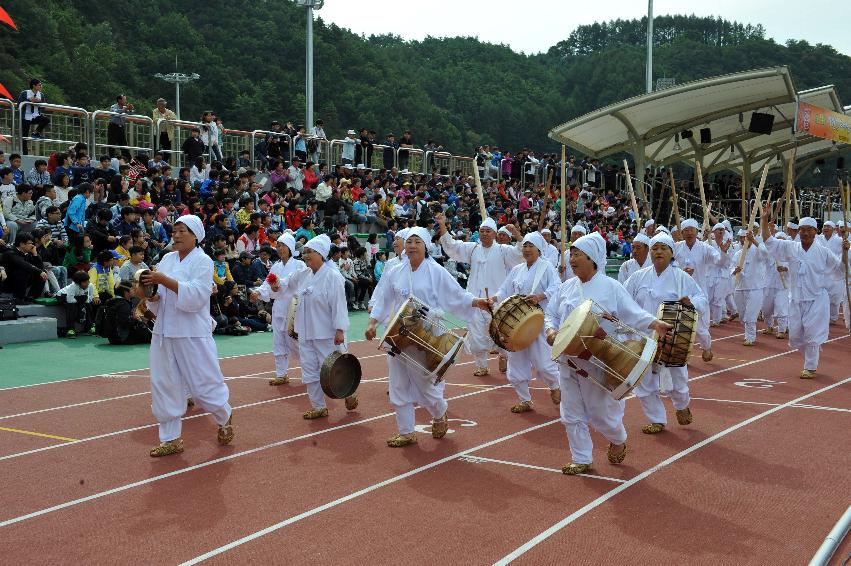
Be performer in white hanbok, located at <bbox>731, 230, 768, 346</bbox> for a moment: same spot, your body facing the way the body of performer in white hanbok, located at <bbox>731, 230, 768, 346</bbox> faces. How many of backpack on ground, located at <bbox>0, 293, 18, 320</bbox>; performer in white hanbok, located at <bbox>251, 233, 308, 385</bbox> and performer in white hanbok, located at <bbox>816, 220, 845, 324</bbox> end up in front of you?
2

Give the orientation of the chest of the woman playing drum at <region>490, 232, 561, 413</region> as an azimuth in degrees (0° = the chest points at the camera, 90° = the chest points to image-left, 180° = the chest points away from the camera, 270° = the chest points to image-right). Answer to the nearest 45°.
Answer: approximately 45°

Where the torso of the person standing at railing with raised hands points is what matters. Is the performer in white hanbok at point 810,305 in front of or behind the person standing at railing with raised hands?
in front

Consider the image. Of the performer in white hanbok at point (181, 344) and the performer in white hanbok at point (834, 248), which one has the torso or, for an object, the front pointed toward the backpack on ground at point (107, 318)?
the performer in white hanbok at point (834, 248)

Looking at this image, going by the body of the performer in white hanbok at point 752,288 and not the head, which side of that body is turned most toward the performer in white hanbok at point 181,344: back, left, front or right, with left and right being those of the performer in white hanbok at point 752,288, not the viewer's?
front
